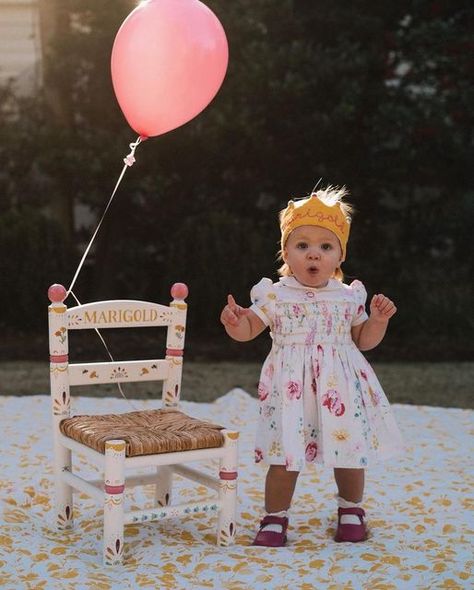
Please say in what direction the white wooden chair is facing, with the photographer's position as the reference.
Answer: facing the viewer and to the right of the viewer
